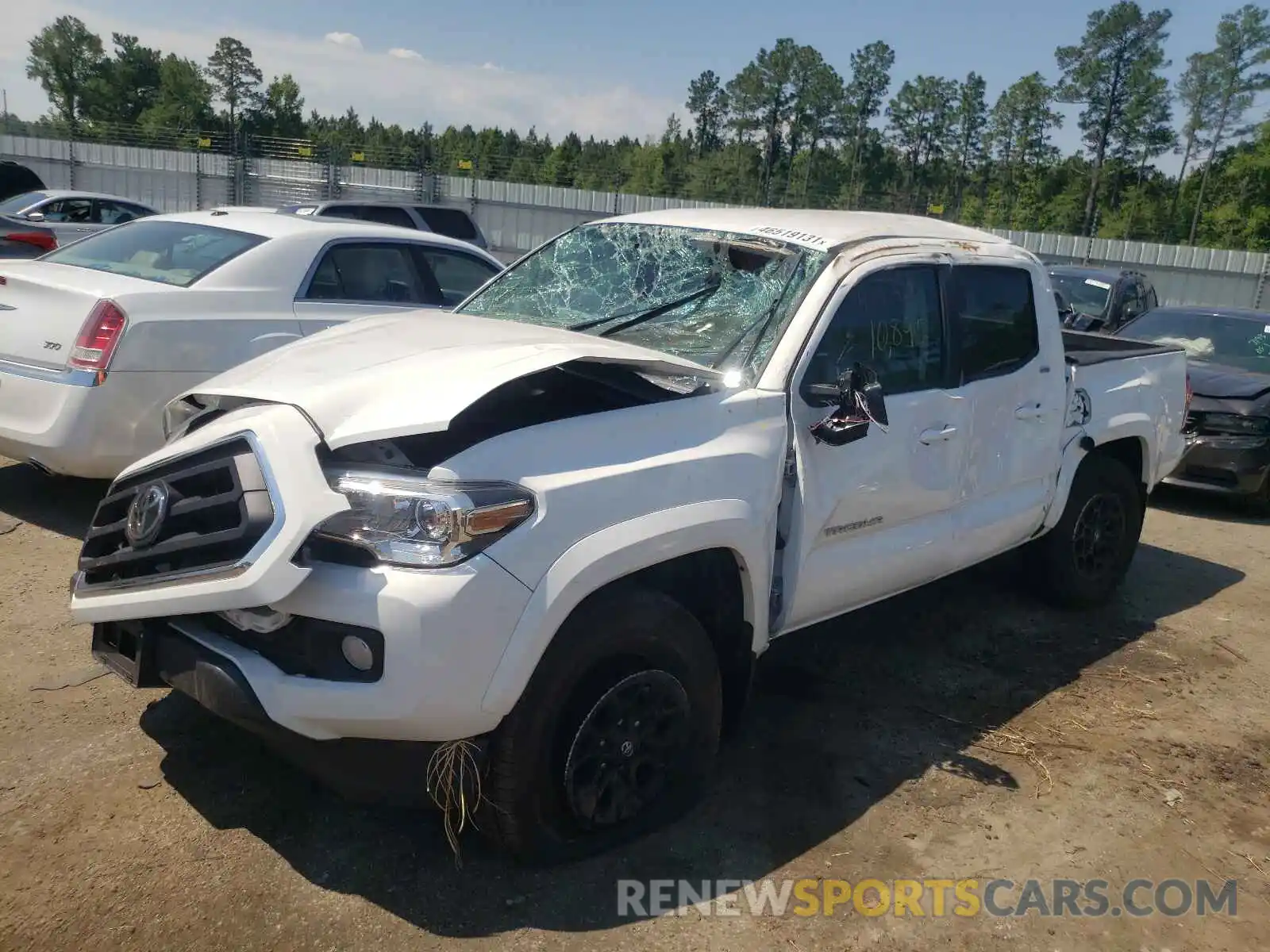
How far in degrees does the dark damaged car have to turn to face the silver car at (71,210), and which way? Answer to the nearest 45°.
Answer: approximately 45° to its right

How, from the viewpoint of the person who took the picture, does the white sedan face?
facing away from the viewer and to the right of the viewer

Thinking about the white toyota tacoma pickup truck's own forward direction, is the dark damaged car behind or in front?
behind

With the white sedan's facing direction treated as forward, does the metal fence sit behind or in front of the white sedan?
in front

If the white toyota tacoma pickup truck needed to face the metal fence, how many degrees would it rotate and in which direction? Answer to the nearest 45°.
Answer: approximately 135° to its right

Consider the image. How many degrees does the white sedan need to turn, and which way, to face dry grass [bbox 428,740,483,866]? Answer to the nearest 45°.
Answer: approximately 135° to its right

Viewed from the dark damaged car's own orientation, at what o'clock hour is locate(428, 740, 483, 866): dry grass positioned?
The dry grass is roughly at 11 o'clock from the dark damaged car.

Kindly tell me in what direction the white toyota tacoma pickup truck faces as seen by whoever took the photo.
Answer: facing the viewer and to the left of the viewer

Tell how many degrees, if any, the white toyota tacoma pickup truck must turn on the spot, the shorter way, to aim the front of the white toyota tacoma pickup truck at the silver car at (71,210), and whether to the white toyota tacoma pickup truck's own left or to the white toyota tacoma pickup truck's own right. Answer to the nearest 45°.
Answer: approximately 90° to the white toyota tacoma pickup truck's own right

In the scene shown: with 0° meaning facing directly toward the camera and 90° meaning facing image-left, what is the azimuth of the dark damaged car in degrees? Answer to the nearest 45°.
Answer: approximately 45°

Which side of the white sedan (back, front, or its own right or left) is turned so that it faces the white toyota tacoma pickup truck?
right
